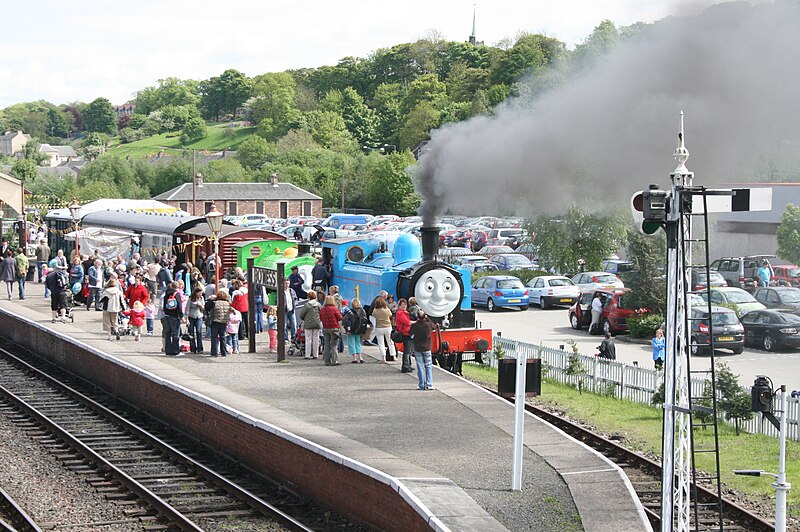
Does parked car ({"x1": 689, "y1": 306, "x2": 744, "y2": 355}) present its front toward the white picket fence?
no

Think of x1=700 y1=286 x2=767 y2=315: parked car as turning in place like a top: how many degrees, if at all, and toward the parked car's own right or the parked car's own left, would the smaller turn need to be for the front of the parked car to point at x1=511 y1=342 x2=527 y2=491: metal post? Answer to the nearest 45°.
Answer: approximately 45° to the parked car's own right

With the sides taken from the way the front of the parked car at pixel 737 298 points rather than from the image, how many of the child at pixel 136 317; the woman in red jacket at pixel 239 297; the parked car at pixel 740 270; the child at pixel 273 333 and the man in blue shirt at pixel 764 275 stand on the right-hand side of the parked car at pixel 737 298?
3

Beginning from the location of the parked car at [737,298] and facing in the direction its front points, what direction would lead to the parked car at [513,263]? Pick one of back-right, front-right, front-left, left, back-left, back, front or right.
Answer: back

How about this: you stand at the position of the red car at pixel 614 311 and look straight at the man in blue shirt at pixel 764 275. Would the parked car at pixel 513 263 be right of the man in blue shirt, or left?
left

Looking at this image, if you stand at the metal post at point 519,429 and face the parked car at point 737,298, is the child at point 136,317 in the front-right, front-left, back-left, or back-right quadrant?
front-left
